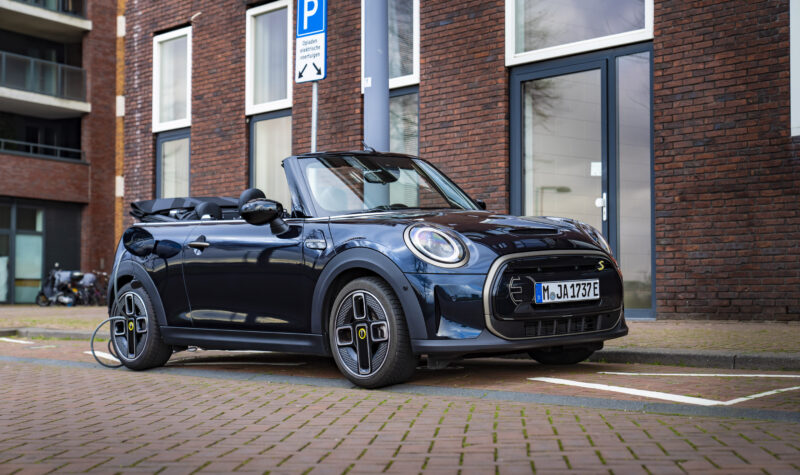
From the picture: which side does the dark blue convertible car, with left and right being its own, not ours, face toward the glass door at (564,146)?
left

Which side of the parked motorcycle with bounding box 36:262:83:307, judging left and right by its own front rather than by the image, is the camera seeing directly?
left

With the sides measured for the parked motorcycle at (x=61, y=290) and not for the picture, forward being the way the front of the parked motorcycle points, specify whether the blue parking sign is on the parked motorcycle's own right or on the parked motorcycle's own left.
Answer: on the parked motorcycle's own left

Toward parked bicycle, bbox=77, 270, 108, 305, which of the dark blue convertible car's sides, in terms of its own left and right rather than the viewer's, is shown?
back

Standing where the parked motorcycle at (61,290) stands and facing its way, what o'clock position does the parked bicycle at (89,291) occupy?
the parked bicycle at (89,291) is roughly at 7 o'clock from the parked motorcycle at (61,290).

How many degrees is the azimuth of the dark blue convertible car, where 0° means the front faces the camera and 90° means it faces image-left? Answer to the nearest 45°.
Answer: approximately 315°
